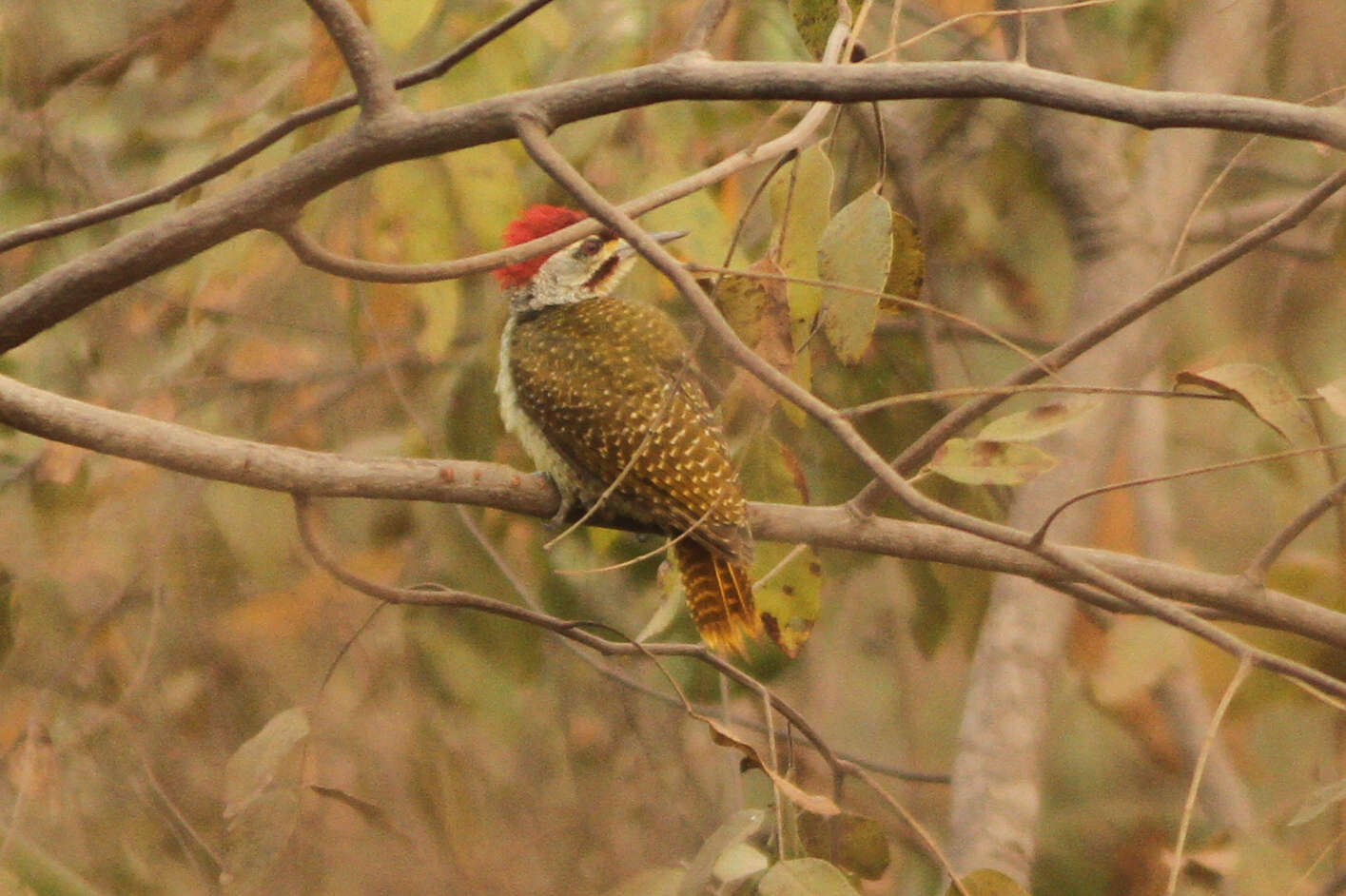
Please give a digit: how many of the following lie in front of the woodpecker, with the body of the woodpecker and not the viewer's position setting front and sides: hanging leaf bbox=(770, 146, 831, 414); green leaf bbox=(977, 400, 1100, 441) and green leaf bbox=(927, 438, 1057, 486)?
0

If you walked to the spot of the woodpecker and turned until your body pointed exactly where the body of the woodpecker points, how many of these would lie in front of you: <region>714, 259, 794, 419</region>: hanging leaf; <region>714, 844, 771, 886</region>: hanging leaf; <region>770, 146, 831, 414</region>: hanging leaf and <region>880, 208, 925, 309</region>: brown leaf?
0

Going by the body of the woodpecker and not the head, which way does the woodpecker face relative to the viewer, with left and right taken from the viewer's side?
facing away from the viewer and to the left of the viewer

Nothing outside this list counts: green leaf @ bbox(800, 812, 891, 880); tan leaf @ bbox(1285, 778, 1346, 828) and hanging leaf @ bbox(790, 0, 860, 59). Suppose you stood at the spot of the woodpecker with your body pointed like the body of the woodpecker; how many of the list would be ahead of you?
0

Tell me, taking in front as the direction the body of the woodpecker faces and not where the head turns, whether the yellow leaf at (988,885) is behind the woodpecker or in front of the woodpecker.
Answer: behind

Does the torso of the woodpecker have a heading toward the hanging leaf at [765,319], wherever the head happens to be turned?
no
